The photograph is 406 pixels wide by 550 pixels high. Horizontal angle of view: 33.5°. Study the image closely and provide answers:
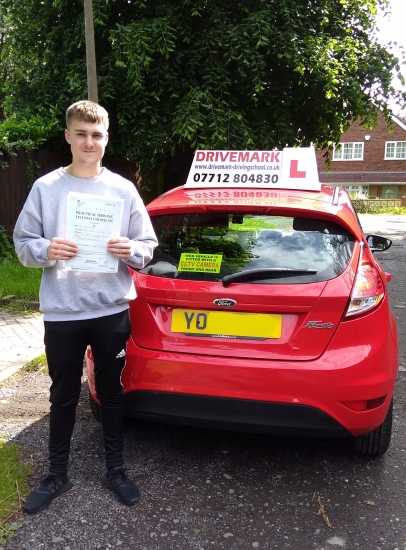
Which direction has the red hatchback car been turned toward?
away from the camera

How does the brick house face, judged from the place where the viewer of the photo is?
facing the viewer

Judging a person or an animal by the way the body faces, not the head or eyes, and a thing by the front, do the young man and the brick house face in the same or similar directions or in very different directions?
same or similar directions

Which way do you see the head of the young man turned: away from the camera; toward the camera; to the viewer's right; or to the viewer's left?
toward the camera

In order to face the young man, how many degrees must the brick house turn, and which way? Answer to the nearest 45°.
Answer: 0° — it already faces them

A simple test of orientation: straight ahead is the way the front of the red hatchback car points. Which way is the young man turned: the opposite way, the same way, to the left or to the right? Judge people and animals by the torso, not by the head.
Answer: the opposite way

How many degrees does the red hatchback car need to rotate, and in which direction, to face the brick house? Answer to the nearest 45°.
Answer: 0° — it already faces it

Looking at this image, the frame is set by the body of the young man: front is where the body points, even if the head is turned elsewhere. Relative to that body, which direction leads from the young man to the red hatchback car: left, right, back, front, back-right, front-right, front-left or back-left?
left

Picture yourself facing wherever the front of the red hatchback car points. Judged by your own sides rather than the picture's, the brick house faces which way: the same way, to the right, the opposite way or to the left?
the opposite way

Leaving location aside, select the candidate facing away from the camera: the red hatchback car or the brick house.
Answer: the red hatchback car

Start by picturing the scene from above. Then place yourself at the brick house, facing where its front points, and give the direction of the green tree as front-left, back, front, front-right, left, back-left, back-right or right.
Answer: front

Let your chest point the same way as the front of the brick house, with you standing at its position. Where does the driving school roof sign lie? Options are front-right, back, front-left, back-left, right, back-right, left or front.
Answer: front

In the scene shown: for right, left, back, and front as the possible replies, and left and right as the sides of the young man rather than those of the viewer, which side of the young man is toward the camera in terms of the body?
front

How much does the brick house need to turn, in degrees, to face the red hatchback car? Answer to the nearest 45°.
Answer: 0° — it already faces it

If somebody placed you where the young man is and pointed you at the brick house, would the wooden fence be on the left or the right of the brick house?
left

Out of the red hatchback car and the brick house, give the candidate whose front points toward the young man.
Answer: the brick house

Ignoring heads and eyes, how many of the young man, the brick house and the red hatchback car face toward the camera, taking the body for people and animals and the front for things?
2
